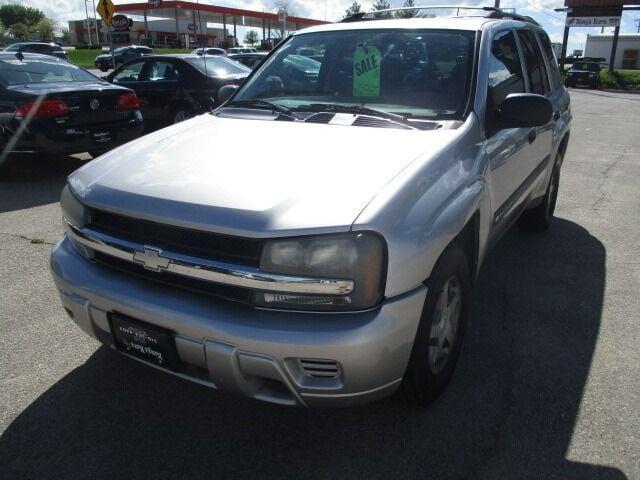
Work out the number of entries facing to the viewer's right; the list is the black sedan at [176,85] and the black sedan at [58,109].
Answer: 0

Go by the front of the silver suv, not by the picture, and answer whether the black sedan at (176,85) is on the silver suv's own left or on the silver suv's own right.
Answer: on the silver suv's own right

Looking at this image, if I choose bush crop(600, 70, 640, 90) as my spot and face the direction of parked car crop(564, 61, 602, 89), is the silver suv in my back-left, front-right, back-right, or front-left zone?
front-left

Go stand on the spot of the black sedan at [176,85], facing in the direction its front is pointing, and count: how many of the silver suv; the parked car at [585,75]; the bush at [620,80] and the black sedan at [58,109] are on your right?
2

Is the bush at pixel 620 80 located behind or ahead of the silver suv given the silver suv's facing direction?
behind

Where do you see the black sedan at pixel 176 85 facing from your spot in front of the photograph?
facing away from the viewer and to the left of the viewer

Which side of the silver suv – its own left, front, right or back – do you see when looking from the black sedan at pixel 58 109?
right

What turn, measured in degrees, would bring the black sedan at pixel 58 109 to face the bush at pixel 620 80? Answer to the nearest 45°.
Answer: approximately 90° to its right
